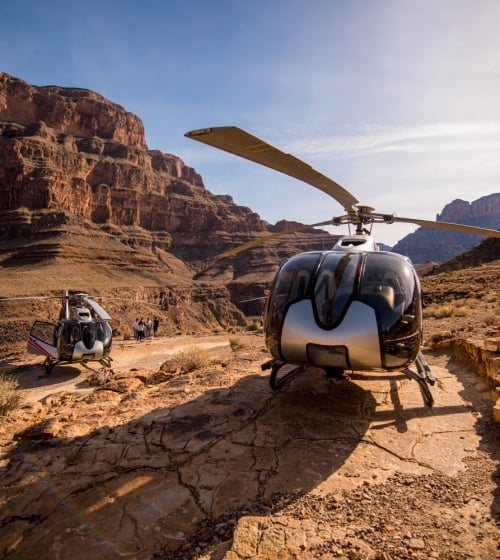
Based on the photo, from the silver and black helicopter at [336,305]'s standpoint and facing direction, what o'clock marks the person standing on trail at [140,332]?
The person standing on trail is roughly at 5 o'clock from the silver and black helicopter.

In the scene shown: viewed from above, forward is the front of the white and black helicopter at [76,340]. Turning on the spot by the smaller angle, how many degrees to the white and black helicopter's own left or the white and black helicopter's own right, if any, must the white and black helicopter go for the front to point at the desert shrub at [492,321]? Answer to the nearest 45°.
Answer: approximately 45° to the white and black helicopter's own left

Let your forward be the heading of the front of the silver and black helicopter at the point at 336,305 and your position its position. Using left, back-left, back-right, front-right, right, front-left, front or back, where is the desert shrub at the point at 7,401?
right

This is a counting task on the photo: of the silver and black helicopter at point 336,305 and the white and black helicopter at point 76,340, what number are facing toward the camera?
2

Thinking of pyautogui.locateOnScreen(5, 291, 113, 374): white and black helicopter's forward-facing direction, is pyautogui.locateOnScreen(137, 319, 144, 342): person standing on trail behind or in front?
behind

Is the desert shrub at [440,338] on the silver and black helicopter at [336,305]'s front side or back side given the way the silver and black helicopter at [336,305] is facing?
on the back side

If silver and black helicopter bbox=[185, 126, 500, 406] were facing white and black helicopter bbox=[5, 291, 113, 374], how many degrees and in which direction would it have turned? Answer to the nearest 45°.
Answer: approximately 135° to its right

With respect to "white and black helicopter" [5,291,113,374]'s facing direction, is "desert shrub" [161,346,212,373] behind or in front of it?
in front

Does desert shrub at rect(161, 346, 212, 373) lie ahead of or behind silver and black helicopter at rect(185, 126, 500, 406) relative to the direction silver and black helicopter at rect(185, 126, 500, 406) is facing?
behind

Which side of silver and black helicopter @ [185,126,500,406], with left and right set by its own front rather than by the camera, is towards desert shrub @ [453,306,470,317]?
back

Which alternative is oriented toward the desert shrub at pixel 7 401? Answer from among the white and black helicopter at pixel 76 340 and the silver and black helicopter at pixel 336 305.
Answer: the white and black helicopter at pixel 76 340

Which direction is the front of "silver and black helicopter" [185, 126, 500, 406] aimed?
toward the camera

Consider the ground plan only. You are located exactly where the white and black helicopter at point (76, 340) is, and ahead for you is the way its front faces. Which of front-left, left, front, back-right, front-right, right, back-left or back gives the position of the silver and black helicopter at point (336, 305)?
front

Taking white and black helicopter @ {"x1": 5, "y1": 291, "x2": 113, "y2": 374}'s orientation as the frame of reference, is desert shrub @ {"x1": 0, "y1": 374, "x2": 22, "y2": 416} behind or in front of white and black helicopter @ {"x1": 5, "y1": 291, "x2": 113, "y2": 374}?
in front
